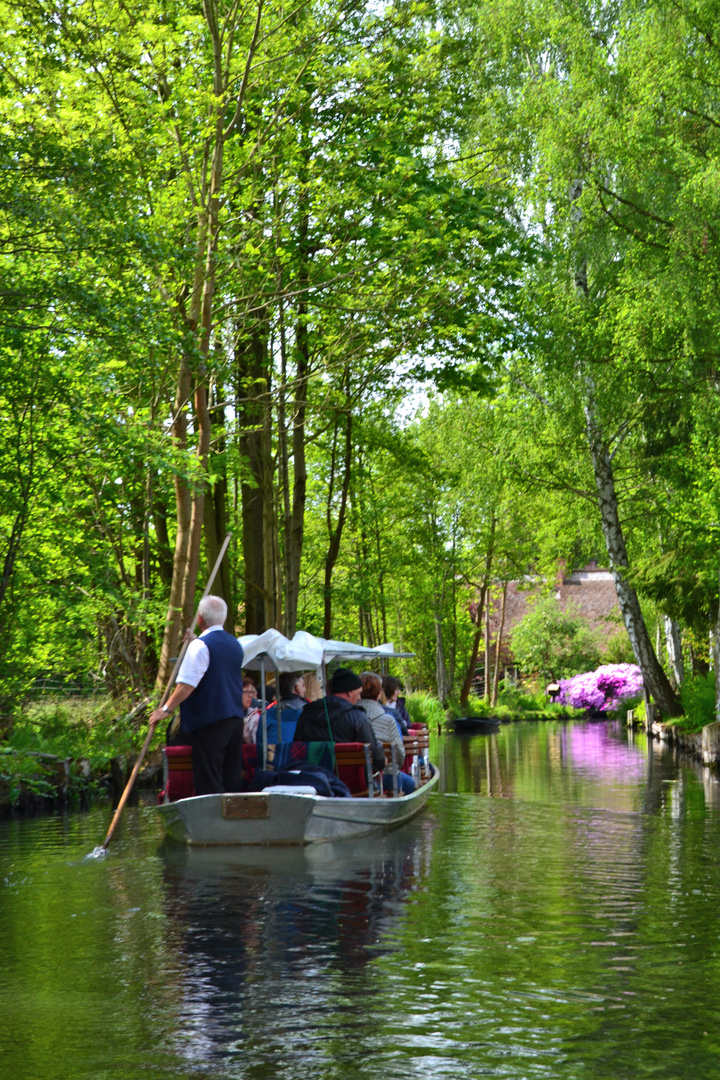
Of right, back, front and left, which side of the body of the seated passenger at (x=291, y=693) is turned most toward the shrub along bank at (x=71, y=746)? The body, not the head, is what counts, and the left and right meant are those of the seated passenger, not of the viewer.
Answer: left

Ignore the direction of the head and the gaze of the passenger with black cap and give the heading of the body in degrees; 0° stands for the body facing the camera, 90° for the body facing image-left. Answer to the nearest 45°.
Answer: approximately 225°

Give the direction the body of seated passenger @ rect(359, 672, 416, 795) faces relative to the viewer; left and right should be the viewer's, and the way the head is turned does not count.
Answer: facing away from the viewer and to the right of the viewer

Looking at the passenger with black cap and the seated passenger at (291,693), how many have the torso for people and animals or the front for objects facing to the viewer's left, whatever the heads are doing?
0

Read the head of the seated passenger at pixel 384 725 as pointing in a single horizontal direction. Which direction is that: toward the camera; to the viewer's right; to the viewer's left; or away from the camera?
away from the camera

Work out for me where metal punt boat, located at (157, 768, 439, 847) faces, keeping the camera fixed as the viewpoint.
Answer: facing away from the viewer and to the right of the viewer

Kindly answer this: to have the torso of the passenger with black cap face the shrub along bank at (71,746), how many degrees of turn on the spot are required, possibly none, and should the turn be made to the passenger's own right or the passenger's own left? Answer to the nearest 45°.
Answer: approximately 90° to the passenger's own left
